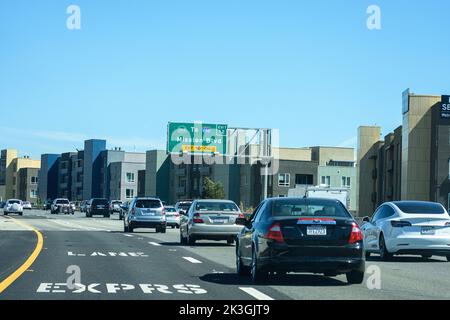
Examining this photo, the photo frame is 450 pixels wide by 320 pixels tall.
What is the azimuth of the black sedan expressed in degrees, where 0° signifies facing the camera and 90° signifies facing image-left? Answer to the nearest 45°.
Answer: approximately 180°

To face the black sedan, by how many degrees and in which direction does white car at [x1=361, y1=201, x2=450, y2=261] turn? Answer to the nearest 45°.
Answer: approximately 135° to its left

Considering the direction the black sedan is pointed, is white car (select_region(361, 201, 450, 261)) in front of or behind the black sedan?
in front

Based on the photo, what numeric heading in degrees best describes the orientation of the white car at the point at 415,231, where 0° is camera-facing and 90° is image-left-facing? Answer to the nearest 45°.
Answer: approximately 135°
